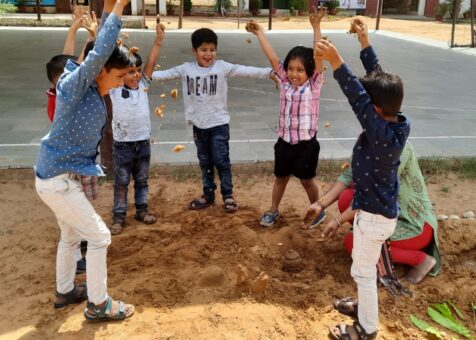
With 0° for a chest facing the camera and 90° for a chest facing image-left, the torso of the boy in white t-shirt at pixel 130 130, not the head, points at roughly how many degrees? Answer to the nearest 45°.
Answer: approximately 0°

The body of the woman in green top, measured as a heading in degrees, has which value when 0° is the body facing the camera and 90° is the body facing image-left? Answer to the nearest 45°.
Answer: approximately 90°

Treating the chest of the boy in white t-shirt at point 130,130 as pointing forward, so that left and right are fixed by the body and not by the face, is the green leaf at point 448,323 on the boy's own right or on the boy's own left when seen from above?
on the boy's own left

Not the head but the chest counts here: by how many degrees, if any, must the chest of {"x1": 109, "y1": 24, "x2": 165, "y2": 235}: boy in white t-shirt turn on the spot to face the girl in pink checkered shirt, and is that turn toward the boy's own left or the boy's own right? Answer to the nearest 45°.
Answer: approximately 90° to the boy's own left

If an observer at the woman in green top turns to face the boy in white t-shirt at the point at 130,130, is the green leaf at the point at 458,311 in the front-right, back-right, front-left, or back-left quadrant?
back-left

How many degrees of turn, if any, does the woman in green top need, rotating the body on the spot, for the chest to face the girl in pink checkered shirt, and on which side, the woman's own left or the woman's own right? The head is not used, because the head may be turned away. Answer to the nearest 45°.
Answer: approximately 45° to the woman's own right

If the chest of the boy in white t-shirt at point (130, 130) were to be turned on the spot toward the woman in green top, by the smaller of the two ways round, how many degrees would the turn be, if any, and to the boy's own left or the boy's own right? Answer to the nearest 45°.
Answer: approximately 45° to the boy's own left

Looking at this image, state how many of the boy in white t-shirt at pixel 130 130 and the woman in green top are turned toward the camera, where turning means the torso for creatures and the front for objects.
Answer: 1
